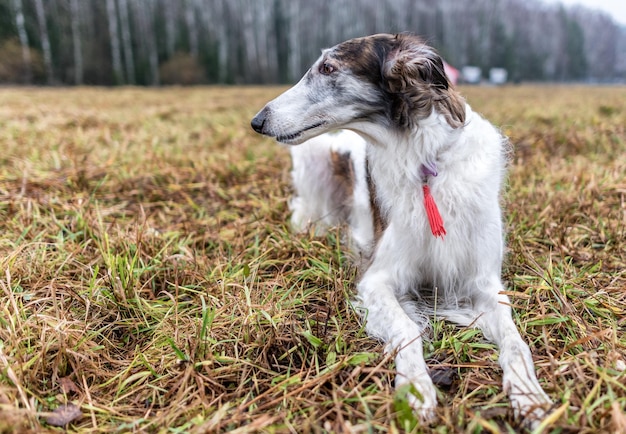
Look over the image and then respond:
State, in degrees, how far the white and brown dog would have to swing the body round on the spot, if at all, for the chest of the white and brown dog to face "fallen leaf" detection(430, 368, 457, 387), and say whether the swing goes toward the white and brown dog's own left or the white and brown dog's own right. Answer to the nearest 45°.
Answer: approximately 45° to the white and brown dog's own right

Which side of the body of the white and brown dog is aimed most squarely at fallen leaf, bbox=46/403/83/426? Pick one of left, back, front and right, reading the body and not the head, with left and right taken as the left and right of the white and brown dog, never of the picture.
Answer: right

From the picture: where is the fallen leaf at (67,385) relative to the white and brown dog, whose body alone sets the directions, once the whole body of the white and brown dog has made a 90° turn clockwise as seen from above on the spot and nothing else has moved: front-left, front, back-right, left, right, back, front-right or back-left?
front

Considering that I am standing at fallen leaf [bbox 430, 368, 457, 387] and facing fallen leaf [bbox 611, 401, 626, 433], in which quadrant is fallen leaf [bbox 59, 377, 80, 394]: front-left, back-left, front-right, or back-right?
back-right

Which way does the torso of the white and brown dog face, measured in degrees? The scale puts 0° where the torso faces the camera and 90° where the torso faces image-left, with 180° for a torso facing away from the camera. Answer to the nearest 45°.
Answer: approximately 315°
